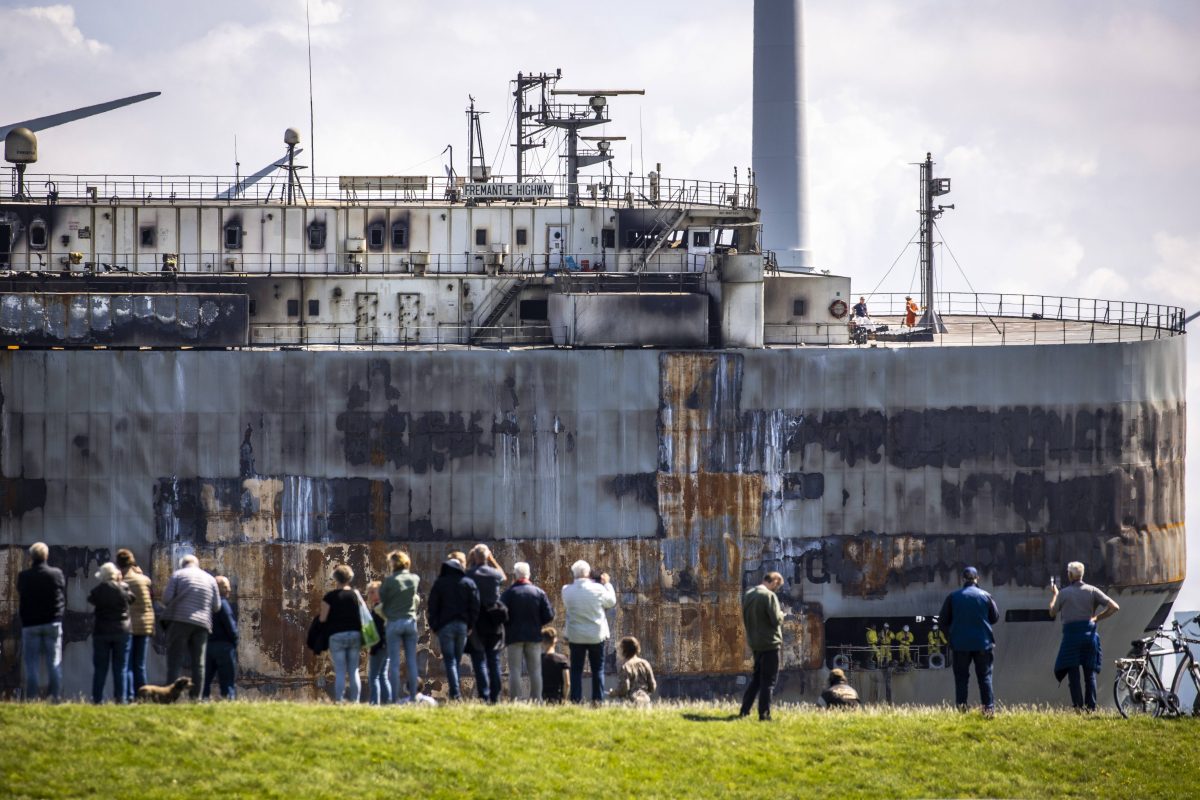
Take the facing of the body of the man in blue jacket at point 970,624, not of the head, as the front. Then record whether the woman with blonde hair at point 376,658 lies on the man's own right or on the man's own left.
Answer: on the man's own left

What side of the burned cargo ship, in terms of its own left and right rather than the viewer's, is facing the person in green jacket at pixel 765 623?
right

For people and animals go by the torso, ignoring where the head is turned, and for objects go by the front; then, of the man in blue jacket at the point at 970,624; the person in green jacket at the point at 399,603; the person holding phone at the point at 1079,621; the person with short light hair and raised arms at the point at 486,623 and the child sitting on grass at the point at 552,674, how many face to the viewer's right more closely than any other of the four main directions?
0

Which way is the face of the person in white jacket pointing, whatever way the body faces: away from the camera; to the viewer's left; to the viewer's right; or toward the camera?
away from the camera

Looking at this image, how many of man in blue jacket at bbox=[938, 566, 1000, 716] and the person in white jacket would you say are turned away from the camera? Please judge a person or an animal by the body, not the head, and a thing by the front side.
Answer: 2

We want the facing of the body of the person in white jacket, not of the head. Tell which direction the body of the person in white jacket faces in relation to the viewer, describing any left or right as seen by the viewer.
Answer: facing away from the viewer

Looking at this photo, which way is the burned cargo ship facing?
to the viewer's right

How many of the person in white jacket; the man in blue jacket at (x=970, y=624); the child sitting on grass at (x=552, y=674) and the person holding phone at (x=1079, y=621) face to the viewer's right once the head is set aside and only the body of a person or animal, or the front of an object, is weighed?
0

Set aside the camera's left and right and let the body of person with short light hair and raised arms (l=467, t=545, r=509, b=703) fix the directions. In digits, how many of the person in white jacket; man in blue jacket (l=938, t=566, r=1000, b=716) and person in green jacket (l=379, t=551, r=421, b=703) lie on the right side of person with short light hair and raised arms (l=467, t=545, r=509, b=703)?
2

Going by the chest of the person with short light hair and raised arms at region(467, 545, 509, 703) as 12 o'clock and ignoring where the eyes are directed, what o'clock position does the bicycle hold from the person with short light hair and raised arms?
The bicycle is roughly at 3 o'clock from the person with short light hair and raised arms.

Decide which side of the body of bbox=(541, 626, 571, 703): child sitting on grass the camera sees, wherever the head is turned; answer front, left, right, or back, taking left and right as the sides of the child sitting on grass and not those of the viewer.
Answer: back

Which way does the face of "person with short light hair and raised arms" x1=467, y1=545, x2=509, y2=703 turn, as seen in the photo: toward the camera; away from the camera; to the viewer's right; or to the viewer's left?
away from the camera

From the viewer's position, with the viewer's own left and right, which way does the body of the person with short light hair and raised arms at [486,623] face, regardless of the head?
facing away from the viewer

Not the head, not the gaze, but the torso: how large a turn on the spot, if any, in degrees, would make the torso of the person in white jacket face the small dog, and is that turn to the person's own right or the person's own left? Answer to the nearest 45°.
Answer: approximately 90° to the person's own left

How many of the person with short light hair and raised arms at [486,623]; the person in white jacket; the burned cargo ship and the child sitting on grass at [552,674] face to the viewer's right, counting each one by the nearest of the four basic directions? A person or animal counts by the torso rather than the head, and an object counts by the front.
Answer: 1

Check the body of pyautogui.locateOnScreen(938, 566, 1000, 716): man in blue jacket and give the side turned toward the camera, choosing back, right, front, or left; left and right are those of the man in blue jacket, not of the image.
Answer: back

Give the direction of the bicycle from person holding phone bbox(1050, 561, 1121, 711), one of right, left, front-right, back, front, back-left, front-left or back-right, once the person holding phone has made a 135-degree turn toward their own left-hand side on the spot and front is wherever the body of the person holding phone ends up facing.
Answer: back

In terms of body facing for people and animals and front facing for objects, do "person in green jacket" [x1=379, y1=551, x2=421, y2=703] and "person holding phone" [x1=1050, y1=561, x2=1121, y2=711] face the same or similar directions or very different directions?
same or similar directions
